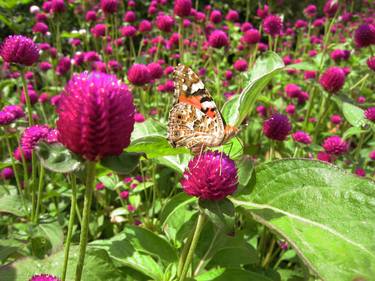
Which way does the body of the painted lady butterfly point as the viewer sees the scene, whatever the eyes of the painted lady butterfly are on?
to the viewer's right

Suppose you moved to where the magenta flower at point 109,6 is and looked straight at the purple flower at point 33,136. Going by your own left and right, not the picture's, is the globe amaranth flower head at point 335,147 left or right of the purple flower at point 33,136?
left

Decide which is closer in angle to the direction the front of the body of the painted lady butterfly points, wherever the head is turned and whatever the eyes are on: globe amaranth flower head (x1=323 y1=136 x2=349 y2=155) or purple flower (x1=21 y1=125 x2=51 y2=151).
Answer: the globe amaranth flower head

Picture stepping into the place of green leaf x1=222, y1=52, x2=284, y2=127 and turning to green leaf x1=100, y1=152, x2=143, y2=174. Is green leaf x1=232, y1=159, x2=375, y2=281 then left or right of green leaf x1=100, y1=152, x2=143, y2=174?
left

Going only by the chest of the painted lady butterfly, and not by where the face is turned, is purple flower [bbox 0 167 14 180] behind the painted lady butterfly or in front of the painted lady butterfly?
behind

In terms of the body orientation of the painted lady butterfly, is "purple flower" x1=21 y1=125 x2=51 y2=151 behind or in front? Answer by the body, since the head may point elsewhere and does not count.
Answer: behind

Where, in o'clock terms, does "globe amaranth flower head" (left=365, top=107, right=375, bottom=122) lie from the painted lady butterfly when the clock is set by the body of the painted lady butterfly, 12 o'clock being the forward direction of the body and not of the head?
The globe amaranth flower head is roughly at 11 o'clock from the painted lady butterfly.

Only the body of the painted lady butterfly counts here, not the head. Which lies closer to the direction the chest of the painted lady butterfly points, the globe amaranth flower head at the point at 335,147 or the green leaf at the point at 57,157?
the globe amaranth flower head

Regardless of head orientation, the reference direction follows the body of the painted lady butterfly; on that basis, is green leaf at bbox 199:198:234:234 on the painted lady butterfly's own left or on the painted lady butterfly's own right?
on the painted lady butterfly's own right

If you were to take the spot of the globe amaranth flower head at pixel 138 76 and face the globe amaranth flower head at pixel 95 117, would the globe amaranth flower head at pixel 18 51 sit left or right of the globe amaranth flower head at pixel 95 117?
right

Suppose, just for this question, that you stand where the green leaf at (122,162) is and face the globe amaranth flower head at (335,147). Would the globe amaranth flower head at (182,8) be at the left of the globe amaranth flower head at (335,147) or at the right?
left

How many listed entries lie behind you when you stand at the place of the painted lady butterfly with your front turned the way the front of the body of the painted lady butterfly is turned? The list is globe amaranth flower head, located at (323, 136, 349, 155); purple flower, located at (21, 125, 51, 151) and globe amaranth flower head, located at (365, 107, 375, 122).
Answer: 1

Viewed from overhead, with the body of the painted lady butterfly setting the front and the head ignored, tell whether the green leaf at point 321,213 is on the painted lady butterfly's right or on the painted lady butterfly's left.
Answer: on the painted lady butterfly's right

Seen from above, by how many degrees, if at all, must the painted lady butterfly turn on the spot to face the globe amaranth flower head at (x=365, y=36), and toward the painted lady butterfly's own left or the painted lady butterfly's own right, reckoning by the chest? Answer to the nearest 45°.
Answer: approximately 45° to the painted lady butterfly's own left

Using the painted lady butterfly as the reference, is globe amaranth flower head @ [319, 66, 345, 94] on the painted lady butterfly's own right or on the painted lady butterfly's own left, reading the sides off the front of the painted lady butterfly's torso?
on the painted lady butterfly's own left
